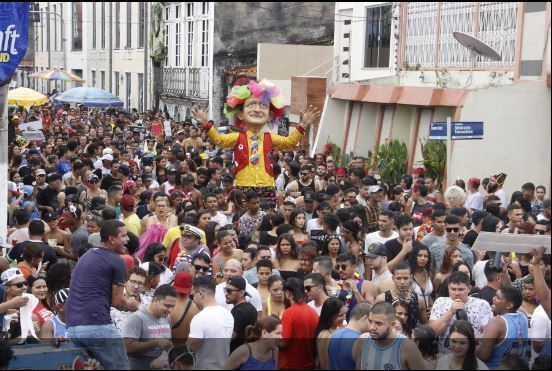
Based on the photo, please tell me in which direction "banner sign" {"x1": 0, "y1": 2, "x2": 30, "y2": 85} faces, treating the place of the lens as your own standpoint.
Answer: facing the viewer

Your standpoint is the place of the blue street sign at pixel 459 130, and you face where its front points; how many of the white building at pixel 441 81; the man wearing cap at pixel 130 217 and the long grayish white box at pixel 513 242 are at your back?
1

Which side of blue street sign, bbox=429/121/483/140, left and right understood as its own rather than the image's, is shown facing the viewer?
front

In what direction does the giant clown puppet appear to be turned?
toward the camera

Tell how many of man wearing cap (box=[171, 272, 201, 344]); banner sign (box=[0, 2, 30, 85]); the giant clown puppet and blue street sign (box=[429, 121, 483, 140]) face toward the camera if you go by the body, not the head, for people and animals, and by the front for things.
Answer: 3

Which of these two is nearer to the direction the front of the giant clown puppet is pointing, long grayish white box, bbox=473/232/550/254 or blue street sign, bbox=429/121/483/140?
the long grayish white box

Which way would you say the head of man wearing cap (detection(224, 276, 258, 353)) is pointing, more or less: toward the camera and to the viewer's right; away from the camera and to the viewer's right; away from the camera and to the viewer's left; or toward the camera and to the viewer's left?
toward the camera and to the viewer's left

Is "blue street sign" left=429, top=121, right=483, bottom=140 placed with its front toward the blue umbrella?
no

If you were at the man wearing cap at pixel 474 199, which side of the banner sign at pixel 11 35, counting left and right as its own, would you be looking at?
left

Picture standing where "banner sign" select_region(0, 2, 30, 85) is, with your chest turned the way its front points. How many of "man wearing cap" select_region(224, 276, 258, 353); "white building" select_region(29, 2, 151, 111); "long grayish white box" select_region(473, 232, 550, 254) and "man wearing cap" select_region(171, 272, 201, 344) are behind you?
1
